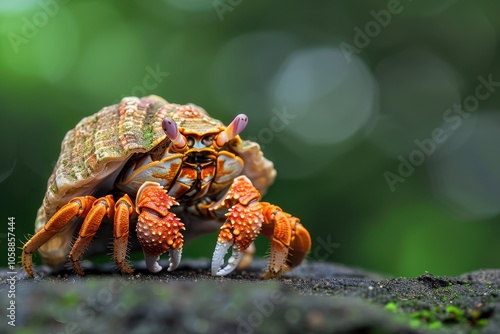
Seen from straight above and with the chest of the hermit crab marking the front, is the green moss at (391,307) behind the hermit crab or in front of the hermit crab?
in front
